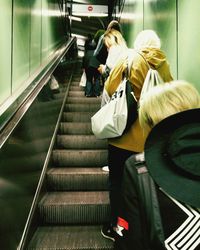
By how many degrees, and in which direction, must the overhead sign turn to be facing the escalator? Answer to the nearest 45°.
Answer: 0° — it already faces it

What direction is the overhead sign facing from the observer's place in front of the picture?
facing the viewer

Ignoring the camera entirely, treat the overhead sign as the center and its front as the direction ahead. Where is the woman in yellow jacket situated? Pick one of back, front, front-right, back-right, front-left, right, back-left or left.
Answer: front

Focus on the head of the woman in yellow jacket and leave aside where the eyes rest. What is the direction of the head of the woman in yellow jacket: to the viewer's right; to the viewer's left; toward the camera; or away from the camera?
away from the camera
